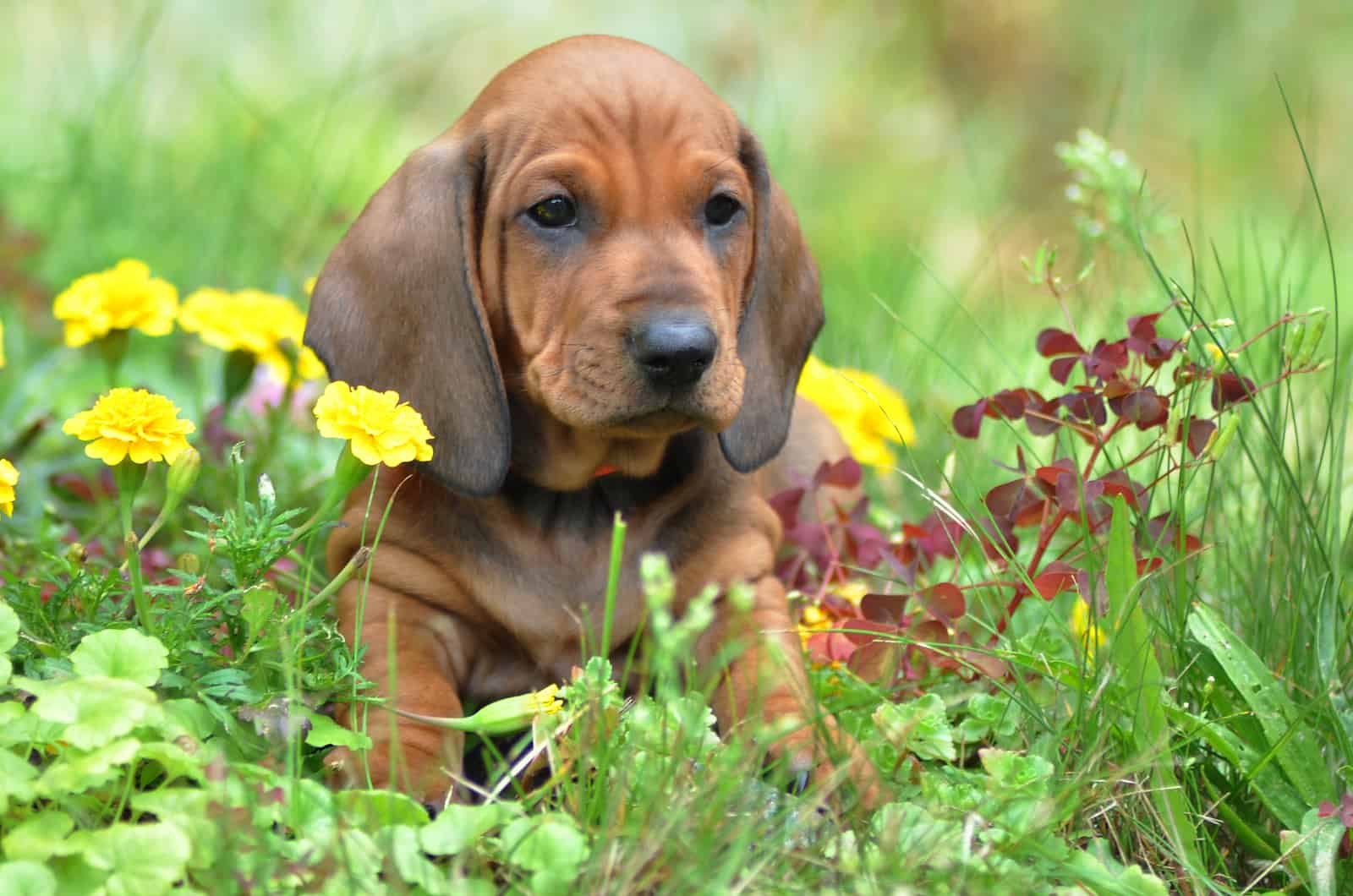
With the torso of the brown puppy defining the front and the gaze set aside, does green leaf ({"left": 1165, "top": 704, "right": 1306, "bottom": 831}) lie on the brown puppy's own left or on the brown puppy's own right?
on the brown puppy's own left

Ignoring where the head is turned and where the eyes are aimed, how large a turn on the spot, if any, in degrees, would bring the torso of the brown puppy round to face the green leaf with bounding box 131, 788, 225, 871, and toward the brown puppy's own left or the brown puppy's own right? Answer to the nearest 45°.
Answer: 0° — it already faces it

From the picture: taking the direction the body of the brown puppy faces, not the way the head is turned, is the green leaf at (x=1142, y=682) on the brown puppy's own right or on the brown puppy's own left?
on the brown puppy's own left

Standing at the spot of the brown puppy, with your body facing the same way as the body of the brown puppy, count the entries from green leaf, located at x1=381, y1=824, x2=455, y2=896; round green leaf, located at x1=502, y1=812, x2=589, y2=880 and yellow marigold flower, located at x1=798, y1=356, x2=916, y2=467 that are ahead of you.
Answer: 2

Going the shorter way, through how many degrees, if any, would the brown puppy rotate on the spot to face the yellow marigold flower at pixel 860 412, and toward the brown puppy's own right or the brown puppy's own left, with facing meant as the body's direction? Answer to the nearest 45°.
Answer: approximately 135° to the brown puppy's own left

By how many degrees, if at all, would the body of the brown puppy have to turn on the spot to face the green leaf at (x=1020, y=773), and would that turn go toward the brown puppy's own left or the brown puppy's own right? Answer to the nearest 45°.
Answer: approximately 45° to the brown puppy's own left

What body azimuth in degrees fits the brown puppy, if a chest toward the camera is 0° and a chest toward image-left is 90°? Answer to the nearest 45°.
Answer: approximately 0°

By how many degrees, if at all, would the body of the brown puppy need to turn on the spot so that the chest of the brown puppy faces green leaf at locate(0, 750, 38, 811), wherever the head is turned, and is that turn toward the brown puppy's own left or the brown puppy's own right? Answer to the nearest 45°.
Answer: approximately 45° to the brown puppy's own right
